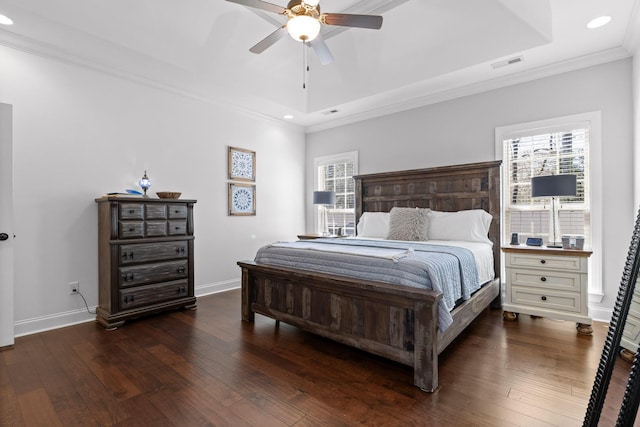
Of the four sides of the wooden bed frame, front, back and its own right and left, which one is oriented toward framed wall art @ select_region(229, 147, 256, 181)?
right

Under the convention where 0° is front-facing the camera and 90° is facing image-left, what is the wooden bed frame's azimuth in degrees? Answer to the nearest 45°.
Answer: approximately 45°

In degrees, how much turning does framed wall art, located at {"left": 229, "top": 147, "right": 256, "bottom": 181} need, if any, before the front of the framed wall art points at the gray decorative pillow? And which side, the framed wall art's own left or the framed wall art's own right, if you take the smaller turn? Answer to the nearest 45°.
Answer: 0° — it already faces it

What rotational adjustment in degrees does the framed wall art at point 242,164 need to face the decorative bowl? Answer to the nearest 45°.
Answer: approximately 90° to its right

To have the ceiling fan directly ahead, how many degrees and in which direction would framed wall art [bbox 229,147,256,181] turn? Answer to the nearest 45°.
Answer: approximately 45° to its right

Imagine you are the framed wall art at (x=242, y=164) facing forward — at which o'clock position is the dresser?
The dresser is roughly at 3 o'clock from the framed wall art.

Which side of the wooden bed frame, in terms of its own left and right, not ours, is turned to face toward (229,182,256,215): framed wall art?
right

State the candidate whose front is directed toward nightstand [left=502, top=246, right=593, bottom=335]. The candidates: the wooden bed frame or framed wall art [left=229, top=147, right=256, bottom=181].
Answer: the framed wall art

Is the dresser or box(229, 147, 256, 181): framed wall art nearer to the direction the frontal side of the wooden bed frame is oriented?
the dresser

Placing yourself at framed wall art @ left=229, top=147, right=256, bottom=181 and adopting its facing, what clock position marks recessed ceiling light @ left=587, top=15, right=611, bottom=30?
The recessed ceiling light is roughly at 12 o'clock from the framed wall art.

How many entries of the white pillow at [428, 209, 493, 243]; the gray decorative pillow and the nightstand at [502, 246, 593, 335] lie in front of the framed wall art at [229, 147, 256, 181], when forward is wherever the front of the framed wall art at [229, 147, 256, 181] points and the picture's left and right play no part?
3

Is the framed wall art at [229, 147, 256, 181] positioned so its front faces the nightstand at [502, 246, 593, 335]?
yes

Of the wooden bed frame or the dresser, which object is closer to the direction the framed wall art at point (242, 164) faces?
the wooden bed frame
